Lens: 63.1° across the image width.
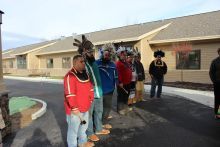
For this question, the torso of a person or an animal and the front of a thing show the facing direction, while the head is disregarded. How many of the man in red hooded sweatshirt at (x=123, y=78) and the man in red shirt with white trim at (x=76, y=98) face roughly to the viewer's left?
0

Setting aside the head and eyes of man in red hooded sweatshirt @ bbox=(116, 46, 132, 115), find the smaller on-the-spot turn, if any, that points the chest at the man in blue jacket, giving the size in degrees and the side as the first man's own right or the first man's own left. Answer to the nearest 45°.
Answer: approximately 45° to the first man's own right

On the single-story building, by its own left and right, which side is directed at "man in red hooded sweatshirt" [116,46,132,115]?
front

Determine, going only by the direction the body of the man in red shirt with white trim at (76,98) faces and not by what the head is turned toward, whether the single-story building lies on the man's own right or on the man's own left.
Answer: on the man's own left

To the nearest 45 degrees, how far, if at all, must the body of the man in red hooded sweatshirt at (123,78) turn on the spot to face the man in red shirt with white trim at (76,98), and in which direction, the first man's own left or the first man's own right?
approximately 45° to the first man's own right

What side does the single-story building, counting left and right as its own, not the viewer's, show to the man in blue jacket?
front

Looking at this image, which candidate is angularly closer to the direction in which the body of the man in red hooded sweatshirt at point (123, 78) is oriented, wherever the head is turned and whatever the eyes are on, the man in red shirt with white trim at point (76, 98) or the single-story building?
the man in red shirt with white trim

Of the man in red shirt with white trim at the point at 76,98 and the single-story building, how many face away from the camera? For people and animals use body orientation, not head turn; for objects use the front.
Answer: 0
